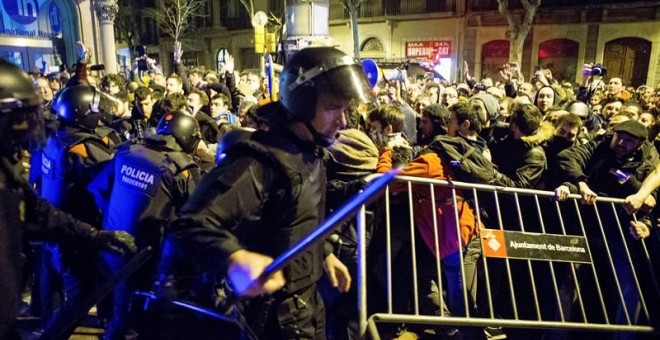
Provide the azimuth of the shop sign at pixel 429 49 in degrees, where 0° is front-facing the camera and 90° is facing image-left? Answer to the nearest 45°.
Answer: approximately 0°

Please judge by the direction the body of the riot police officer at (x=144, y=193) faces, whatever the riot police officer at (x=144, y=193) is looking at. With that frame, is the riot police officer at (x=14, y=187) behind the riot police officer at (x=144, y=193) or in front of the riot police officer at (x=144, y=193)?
behind

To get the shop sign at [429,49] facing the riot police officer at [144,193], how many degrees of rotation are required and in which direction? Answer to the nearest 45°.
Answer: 0° — it already faces them

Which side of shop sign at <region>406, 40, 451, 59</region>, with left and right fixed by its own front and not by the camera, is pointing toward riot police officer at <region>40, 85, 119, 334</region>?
front

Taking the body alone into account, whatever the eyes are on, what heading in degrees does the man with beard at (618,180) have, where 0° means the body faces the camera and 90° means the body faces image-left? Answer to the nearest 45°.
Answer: approximately 45°

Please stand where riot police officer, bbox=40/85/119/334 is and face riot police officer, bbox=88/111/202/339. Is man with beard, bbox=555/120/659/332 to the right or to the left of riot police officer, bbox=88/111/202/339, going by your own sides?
left

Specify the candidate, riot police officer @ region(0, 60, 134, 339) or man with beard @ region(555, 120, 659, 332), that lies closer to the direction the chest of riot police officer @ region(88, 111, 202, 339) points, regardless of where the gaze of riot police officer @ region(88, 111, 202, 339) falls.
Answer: the man with beard

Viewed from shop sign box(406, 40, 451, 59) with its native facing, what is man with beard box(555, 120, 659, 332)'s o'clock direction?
The man with beard is roughly at 12 o'clock from the shop sign.

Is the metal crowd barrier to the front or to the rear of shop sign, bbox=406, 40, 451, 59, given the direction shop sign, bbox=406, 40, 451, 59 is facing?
to the front

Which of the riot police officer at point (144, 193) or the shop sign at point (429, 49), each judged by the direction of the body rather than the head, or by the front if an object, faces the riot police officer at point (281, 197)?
the shop sign

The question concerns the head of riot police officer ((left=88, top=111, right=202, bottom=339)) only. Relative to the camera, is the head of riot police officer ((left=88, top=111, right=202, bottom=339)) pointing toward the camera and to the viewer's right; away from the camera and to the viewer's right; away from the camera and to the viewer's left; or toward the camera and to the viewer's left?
away from the camera and to the viewer's right

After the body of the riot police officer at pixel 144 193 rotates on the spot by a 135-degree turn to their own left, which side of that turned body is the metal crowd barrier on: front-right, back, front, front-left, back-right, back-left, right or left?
back

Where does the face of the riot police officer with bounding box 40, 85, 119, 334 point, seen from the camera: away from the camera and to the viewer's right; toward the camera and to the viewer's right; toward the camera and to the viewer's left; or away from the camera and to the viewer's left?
away from the camera and to the viewer's right

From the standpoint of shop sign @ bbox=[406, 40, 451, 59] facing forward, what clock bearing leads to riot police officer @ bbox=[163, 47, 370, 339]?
The riot police officer is roughly at 12 o'clock from the shop sign.

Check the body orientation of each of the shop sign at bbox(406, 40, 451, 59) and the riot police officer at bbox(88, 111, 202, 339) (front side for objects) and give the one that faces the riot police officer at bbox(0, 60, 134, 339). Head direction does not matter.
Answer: the shop sign

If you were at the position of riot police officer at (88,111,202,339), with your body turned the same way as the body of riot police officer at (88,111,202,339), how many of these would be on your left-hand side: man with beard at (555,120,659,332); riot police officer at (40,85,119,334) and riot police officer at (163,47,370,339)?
1
